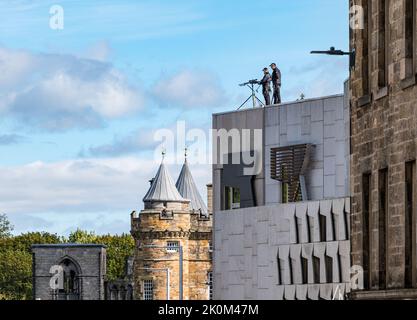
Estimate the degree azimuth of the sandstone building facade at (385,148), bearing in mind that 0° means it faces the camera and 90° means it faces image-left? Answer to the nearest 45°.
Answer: approximately 45°
